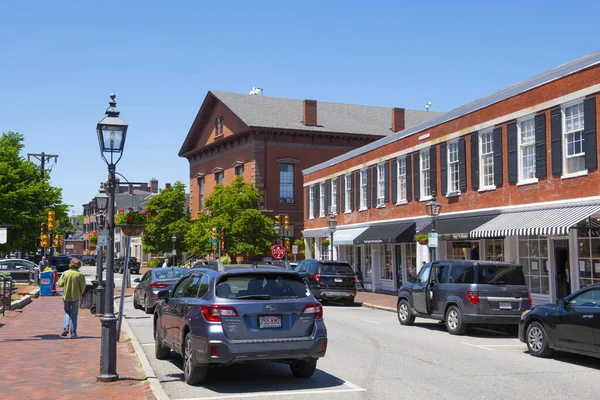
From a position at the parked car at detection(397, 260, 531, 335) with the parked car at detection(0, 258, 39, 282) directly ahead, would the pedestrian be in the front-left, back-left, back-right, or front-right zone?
front-left

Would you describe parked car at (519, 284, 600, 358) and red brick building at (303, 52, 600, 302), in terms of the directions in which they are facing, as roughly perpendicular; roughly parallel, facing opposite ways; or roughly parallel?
roughly perpendicular

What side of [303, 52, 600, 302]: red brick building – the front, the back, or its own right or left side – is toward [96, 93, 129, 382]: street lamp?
front

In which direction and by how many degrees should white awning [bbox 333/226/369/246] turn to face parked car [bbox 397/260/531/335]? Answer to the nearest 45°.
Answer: approximately 45° to its left

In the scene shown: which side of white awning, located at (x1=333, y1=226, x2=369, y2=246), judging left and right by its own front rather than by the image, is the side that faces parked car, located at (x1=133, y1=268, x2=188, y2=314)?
front

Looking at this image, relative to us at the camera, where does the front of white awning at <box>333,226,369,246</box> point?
facing the viewer and to the left of the viewer

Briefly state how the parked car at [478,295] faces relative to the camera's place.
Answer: facing away from the viewer and to the left of the viewer

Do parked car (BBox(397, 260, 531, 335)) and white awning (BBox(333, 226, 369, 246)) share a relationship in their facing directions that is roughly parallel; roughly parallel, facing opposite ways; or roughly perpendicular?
roughly perpendicular

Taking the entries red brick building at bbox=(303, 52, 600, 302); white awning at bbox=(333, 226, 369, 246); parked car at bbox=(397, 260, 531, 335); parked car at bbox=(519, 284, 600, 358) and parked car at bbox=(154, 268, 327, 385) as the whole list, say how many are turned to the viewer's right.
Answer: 0

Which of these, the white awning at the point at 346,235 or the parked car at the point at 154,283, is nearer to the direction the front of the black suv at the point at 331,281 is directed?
the white awning

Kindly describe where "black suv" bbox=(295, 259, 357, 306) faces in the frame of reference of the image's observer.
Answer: facing away from the viewer and to the left of the viewer

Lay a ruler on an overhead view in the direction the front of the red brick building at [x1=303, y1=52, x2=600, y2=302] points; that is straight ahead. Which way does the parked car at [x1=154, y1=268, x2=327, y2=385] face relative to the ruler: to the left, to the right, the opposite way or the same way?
to the right

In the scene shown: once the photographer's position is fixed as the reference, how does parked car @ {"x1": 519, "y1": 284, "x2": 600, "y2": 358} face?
facing away from the viewer and to the left of the viewer

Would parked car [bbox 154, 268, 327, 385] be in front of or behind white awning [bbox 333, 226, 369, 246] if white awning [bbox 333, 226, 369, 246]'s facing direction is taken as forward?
in front
